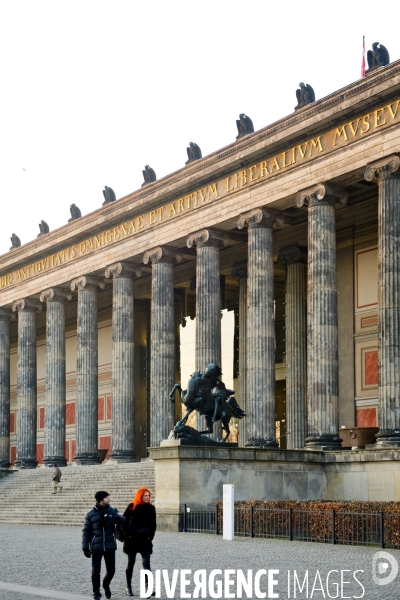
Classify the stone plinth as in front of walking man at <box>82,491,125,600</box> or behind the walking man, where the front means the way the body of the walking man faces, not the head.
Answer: behind

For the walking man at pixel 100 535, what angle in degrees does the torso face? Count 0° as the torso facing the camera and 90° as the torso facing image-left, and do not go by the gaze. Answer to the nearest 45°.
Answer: approximately 0°

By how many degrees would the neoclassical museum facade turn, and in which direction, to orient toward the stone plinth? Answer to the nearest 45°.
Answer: approximately 45° to its left

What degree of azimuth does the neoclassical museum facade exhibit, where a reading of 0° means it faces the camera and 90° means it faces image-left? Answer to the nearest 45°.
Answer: approximately 45°

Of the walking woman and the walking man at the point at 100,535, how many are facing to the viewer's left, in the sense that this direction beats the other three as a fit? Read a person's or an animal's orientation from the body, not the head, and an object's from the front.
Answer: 0

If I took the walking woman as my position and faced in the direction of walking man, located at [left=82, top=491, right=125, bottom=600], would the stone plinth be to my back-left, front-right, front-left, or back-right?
back-right
